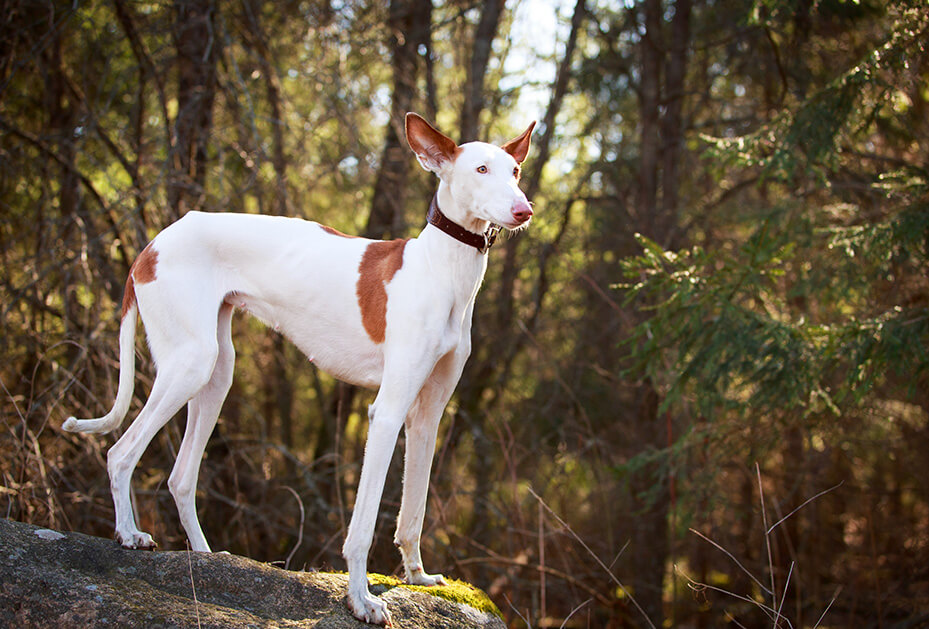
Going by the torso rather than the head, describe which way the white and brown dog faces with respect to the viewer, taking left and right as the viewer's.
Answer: facing the viewer and to the right of the viewer

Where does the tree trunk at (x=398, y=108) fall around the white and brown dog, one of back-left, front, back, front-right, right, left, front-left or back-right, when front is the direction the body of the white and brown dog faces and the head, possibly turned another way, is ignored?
back-left
